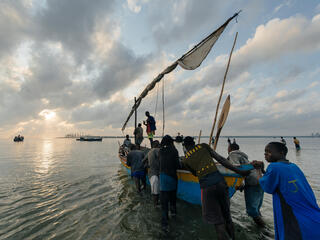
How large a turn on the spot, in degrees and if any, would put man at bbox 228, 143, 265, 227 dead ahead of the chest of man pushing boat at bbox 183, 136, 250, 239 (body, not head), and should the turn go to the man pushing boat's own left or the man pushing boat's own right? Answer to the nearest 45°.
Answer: approximately 90° to the man pushing boat's own right

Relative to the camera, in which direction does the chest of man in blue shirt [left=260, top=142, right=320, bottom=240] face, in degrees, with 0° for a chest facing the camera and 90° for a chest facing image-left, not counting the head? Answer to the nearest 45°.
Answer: approximately 135°

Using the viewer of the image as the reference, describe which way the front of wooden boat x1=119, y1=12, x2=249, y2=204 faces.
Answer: facing away from the viewer and to the left of the viewer

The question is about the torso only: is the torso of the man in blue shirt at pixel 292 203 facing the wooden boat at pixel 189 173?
yes

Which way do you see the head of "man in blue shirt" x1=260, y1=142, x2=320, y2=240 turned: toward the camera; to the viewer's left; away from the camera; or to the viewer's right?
to the viewer's left
